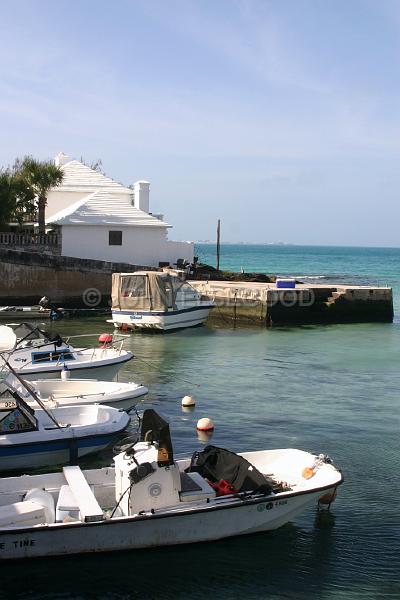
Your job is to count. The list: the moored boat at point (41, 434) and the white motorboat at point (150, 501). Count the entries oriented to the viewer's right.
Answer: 2

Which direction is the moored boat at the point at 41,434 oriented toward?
to the viewer's right

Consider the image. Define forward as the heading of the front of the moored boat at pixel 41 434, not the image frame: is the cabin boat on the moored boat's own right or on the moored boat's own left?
on the moored boat's own left

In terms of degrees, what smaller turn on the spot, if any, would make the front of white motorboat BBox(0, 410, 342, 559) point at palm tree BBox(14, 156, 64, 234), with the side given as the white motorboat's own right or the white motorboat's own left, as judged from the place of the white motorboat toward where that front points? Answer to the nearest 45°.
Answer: approximately 90° to the white motorboat's own left

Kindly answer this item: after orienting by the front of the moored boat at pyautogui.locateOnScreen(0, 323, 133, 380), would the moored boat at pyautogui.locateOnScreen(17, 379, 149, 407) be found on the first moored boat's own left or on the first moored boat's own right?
on the first moored boat's own right

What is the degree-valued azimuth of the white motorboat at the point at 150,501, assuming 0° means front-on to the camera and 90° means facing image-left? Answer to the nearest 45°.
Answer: approximately 270°

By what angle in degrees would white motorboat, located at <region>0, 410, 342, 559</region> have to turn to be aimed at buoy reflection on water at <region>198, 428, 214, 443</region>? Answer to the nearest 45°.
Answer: approximately 90° to its left

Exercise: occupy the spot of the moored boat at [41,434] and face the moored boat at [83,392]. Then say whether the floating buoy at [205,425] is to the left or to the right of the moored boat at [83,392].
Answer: right

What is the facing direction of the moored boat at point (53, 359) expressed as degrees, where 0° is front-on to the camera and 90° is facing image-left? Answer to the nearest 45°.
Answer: approximately 270°
